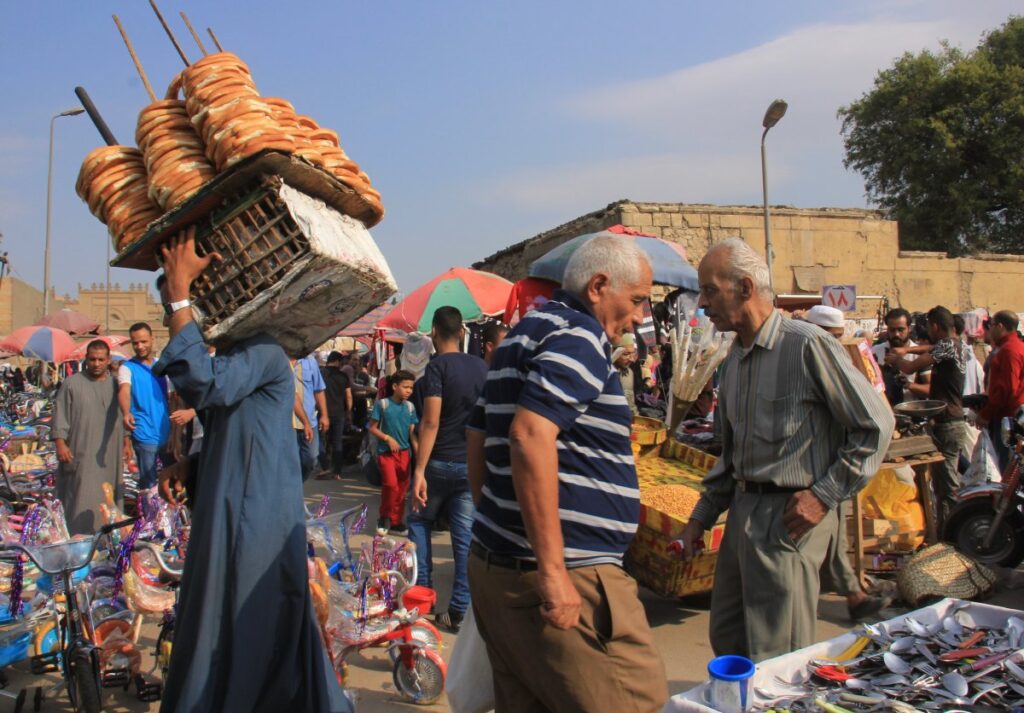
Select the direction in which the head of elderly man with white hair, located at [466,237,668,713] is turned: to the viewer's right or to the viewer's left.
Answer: to the viewer's right

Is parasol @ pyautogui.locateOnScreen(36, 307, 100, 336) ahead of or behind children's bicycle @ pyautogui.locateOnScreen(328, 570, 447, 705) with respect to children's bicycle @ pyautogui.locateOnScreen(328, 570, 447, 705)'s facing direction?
behind

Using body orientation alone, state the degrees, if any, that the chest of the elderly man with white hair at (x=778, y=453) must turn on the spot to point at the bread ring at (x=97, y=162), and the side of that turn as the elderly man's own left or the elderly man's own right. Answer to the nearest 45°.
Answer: approximately 45° to the elderly man's own right

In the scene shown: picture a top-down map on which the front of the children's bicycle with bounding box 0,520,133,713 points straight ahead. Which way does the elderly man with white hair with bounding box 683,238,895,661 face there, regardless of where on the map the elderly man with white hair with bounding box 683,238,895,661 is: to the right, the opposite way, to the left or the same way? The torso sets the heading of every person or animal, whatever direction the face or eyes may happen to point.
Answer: to the right

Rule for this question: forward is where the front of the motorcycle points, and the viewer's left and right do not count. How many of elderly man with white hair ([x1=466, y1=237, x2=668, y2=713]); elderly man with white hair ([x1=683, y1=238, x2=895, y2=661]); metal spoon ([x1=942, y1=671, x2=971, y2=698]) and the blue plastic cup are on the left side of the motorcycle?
4

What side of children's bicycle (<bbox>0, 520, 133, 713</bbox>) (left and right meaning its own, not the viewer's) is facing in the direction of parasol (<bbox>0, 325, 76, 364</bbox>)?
back

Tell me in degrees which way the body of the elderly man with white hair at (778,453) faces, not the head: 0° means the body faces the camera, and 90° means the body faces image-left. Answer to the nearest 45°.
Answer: approximately 45°

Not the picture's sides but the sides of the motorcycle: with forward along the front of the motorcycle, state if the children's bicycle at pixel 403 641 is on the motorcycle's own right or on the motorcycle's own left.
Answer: on the motorcycle's own left

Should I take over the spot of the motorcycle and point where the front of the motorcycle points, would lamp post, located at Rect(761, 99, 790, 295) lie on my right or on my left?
on my right

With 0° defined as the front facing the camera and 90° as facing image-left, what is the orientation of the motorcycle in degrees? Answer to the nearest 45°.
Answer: approximately 90°

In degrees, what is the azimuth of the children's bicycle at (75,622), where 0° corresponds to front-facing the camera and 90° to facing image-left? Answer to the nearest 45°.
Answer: approximately 0°

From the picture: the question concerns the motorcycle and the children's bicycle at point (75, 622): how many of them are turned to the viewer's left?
1

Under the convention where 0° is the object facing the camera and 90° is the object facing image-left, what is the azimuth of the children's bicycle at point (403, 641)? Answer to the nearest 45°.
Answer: approximately 315°

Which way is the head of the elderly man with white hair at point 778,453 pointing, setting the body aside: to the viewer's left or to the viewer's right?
to the viewer's left
